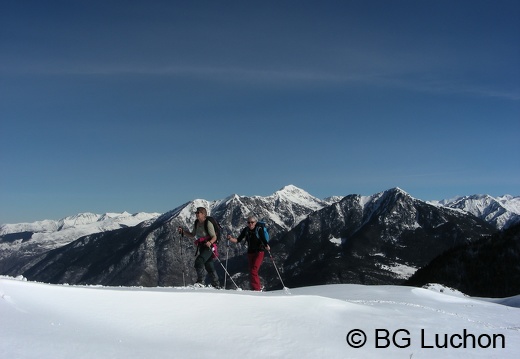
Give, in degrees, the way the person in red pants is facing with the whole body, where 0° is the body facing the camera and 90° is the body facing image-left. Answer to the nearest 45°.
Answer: approximately 45°
